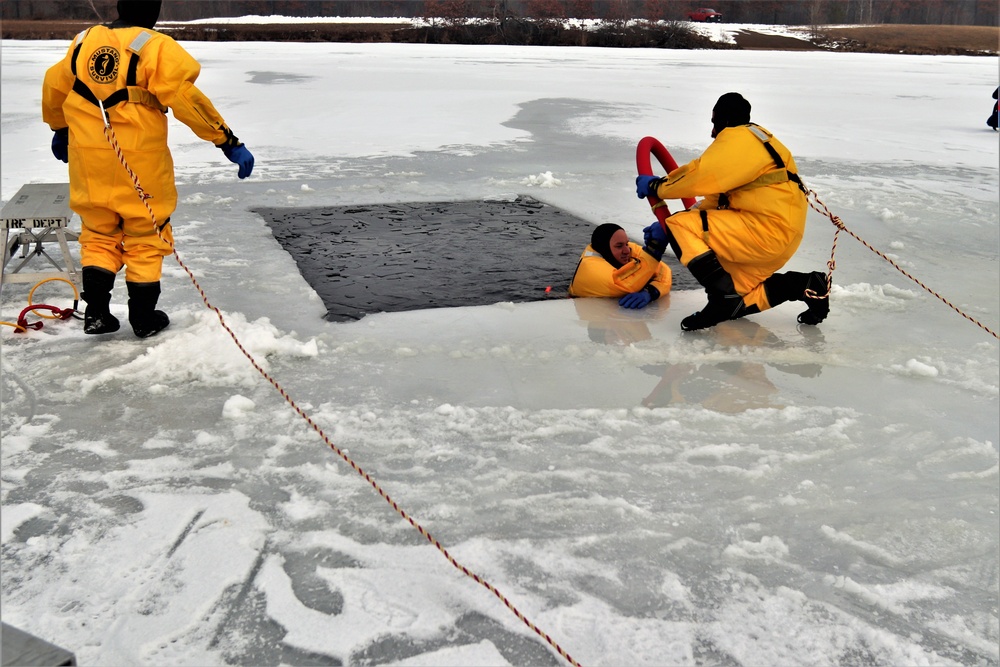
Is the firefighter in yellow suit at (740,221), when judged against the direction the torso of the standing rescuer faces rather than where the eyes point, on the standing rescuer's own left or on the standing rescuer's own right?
on the standing rescuer's own right

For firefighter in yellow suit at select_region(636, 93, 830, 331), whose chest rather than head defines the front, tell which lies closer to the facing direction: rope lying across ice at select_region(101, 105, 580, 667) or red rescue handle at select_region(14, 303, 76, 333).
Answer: the red rescue handle

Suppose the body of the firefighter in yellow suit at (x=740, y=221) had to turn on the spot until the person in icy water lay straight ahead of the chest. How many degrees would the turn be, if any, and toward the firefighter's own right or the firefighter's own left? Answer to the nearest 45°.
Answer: approximately 45° to the firefighter's own right

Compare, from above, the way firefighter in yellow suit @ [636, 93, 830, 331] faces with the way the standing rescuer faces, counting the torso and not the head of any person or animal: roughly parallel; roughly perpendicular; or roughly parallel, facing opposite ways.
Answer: roughly perpendicular

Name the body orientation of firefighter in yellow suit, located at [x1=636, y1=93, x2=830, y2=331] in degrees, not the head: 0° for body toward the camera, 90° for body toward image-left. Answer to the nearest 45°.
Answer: approximately 90°

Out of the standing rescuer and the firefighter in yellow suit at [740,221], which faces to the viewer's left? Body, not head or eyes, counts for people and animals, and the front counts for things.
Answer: the firefighter in yellow suit

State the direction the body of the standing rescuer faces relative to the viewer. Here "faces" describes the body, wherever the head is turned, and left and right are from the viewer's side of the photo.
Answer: facing away from the viewer and to the right of the viewer

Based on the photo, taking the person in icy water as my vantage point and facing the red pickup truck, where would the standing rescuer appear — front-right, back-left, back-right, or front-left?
back-left

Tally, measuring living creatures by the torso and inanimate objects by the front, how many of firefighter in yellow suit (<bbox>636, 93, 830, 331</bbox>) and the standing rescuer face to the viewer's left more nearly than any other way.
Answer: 1
